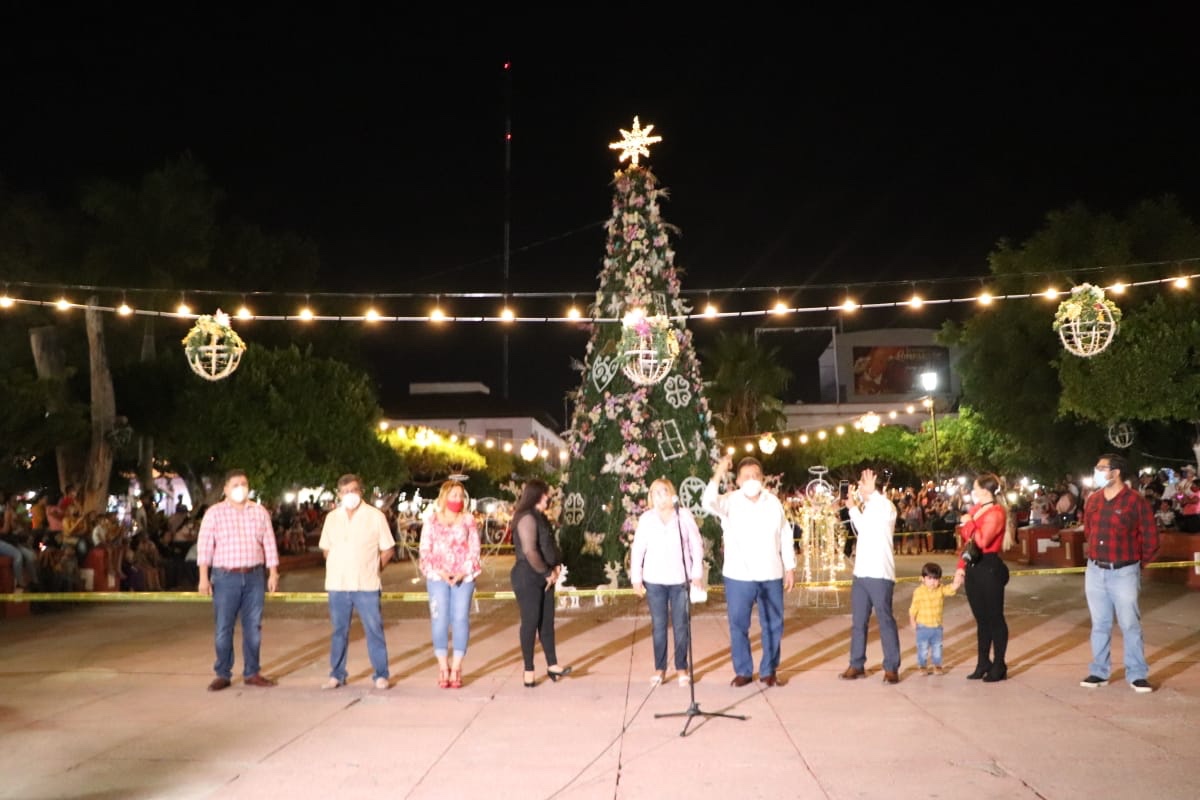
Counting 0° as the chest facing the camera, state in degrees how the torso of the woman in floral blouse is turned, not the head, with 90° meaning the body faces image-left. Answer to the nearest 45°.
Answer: approximately 0°

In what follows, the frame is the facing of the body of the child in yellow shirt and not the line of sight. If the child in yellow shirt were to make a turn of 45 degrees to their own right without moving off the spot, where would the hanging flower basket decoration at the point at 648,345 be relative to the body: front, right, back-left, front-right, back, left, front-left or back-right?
right

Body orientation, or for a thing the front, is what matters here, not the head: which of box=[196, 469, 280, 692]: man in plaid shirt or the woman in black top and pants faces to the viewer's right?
the woman in black top and pants

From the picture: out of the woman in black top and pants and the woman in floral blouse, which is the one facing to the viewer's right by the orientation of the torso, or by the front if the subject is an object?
the woman in black top and pants

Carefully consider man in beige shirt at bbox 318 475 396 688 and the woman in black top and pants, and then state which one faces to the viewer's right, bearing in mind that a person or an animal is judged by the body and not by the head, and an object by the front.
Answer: the woman in black top and pants

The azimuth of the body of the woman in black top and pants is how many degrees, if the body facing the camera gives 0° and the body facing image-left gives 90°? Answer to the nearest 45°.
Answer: approximately 270°

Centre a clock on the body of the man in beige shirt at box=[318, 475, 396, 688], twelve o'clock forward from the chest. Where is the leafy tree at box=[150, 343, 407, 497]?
The leafy tree is roughly at 6 o'clock from the man in beige shirt.
